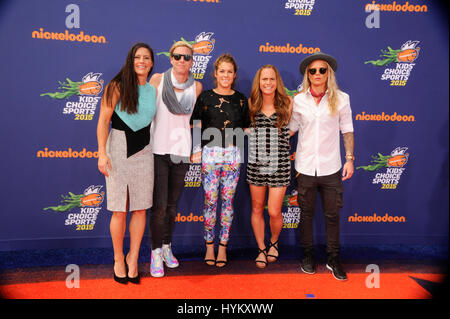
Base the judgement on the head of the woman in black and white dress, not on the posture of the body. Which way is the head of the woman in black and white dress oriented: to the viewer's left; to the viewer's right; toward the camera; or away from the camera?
toward the camera

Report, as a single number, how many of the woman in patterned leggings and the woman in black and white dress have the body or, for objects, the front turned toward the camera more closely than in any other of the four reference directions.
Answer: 2

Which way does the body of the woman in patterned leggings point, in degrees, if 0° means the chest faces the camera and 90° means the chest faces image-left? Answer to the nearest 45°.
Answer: approximately 0°

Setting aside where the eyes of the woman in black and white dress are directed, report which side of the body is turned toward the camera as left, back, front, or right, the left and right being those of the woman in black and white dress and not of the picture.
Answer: front

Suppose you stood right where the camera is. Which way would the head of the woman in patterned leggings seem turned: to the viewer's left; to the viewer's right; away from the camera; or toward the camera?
toward the camera

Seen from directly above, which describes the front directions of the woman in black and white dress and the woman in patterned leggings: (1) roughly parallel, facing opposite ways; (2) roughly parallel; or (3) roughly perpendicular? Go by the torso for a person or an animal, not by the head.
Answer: roughly parallel
